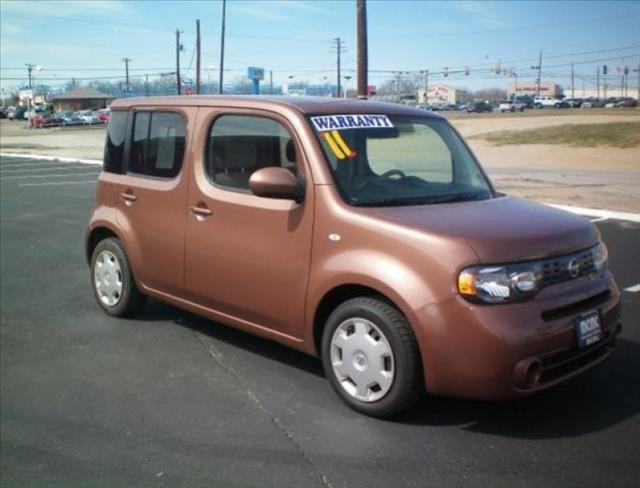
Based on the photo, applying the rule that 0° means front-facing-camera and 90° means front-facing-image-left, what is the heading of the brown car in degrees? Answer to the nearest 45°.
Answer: approximately 315°

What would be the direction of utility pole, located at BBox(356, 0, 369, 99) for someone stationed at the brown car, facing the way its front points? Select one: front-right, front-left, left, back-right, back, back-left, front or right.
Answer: back-left
